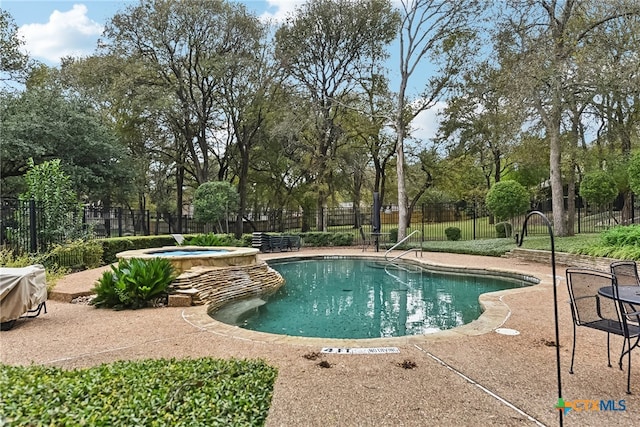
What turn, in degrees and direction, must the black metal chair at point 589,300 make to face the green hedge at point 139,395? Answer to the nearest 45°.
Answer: approximately 180°

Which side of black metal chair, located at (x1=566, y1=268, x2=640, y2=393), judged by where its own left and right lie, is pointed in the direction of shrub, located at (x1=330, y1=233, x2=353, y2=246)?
left

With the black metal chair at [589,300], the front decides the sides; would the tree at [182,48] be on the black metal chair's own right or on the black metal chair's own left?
on the black metal chair's own left

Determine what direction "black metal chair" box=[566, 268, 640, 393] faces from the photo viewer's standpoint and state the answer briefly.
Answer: facing away from the viewer and to the right of the viewer

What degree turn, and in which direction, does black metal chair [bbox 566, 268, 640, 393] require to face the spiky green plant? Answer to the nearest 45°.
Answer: approximately 135° to its left

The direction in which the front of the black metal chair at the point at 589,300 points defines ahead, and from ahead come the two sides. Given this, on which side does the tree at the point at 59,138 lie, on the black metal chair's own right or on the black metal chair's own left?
on the black metal chair's own left

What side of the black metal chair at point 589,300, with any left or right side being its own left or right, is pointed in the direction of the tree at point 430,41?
left

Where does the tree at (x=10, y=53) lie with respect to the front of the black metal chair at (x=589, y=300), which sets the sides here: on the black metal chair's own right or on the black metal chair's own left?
on the black metal chair's own left

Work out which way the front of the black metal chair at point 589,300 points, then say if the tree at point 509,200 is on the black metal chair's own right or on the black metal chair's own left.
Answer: on the black metal chair's own left

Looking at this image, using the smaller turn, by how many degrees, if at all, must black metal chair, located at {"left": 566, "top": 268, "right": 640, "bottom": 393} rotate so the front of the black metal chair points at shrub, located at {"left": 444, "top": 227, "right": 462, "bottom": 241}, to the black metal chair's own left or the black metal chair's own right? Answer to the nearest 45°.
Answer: approximately 45° to the black metal chair's own left

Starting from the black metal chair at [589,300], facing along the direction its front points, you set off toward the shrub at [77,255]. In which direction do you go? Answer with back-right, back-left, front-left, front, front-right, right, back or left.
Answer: back-left

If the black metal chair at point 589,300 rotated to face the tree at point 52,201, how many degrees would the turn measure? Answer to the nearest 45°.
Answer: approximately 135° to its left
